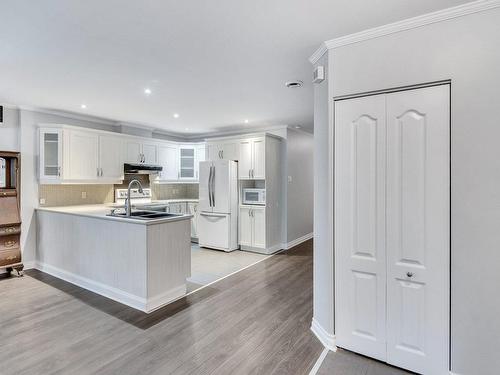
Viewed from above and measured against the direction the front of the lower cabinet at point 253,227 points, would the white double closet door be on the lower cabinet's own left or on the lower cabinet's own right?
on the lower cabinet's own left

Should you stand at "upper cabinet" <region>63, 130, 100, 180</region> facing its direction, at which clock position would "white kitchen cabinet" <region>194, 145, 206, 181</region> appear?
The white kitchen cabinet is roughly at 10 o'clock from the upper cabinet.

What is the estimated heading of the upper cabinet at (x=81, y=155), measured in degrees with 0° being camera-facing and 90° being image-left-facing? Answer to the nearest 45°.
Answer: approximately 315°

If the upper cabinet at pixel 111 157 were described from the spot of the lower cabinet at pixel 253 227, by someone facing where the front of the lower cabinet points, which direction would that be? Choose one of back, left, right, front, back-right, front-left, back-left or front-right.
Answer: front-right

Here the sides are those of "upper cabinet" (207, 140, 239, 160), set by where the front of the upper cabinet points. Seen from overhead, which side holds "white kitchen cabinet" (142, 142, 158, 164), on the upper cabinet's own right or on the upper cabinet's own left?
on the upper cabinet's own right

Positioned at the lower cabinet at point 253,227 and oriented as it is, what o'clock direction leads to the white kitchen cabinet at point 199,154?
The white kitchen cabinet is roughly at 3 o'clock from the lower cabinet.

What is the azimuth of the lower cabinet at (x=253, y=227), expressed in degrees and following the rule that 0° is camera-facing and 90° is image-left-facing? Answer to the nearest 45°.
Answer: approximately 45°

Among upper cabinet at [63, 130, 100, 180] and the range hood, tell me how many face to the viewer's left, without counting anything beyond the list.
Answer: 0

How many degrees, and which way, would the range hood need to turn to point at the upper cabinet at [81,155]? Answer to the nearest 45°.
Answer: approximately 90° to its right

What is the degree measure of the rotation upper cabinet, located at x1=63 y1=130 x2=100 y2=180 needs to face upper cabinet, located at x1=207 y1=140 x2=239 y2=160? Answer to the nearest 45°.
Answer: approximately 45° to its left
